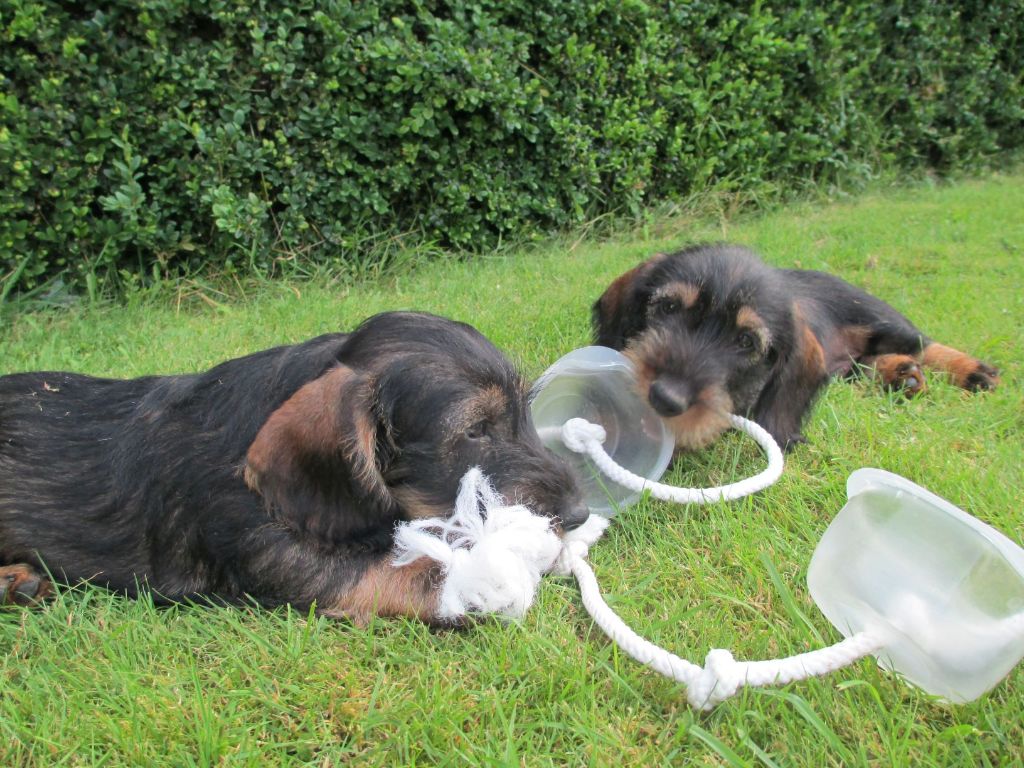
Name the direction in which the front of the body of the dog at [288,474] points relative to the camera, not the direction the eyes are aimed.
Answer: to the viewer's right

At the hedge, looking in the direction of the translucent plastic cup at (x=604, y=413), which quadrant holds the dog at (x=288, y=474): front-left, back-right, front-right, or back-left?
front-right

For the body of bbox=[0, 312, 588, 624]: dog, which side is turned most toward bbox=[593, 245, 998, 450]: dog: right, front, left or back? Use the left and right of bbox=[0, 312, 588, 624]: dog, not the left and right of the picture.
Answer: front

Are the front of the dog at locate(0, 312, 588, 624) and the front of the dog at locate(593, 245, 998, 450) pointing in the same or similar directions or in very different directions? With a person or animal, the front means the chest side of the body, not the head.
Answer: very different directions

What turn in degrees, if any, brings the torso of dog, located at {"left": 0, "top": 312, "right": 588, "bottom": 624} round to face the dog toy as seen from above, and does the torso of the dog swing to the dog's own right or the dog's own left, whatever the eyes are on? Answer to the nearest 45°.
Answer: approximately 45° to the dog's own right

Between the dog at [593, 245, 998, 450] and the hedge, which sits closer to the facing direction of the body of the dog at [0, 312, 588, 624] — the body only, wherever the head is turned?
the dog

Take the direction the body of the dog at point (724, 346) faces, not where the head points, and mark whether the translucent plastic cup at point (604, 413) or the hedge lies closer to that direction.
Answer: the translucent plastic cup

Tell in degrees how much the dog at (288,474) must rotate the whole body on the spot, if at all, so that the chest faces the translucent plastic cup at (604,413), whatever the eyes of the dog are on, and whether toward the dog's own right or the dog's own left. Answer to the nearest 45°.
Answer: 0° — it already faces it

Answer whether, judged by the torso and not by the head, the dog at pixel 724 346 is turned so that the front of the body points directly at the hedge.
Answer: no

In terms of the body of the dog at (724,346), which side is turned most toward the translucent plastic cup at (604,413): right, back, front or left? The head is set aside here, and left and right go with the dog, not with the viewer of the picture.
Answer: front

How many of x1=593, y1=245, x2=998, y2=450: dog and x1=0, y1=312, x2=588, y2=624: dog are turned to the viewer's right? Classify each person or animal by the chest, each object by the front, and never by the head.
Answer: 1

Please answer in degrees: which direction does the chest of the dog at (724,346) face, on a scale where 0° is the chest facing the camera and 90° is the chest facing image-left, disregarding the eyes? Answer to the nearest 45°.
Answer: approximately 45°

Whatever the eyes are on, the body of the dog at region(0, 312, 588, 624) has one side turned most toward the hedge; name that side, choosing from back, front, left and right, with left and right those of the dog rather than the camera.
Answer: left

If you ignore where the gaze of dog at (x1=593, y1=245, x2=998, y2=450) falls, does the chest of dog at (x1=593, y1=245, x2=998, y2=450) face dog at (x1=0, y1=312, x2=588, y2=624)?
yes
